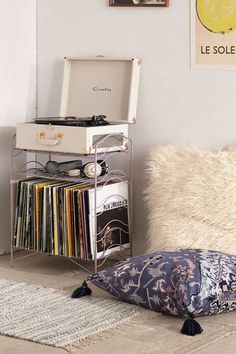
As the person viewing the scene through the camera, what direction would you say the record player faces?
facing the viewer and to the left of the viewer

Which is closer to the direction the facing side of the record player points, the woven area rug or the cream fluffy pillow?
the woven area rug

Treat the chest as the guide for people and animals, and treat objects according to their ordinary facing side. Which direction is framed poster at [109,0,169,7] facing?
toward the camera

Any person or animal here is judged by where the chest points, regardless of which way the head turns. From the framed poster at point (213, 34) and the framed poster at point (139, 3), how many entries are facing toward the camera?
2

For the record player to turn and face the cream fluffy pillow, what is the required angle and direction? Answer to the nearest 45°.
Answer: approximately 90° to its left

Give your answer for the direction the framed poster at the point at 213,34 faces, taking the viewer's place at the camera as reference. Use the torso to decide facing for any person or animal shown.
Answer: facing the viewer
